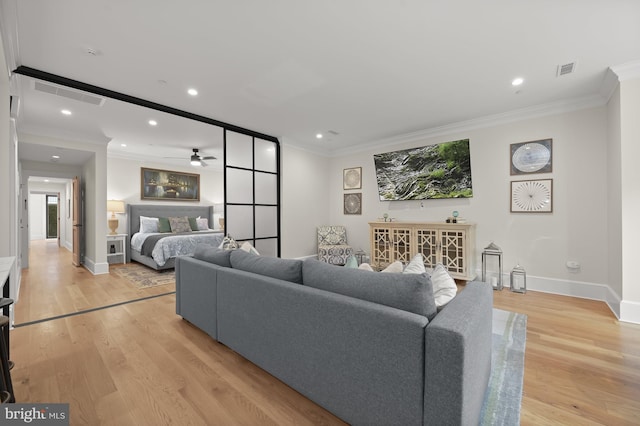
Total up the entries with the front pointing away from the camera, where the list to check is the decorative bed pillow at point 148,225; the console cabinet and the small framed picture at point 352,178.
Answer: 0

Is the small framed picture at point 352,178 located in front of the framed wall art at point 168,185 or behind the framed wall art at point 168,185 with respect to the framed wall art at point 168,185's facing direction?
in front

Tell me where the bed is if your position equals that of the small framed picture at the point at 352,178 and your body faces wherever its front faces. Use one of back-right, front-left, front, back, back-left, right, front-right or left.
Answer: front-right

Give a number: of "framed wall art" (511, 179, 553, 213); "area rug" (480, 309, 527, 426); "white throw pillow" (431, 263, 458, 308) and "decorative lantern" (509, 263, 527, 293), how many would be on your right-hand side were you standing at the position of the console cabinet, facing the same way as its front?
0

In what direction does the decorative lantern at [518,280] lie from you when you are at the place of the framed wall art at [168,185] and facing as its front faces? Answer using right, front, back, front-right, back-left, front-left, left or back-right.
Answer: front

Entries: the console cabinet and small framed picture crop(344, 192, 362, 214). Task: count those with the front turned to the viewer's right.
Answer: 0

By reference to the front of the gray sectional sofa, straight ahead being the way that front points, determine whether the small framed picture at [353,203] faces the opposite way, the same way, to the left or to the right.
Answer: the opposite way

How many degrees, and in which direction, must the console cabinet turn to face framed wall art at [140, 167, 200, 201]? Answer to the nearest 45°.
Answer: approximately 45° to its right

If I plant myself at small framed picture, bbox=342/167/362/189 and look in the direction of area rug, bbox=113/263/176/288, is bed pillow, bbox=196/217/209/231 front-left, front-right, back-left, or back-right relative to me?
front-right

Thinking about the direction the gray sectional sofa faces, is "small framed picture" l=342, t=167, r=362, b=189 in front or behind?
in front

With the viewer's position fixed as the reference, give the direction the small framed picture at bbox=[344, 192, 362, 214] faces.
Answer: facing the viewer and to the left of the viewer

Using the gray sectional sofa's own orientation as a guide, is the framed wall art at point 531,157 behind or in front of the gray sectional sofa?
in front

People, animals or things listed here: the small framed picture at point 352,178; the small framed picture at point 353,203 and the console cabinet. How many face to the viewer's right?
0

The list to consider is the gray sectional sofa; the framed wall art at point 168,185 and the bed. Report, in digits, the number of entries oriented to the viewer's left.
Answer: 0

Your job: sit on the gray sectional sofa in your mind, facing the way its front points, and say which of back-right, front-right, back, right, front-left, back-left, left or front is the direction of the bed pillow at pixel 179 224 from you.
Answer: left

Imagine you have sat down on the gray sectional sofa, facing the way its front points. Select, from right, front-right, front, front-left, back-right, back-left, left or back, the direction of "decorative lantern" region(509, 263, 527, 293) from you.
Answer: front

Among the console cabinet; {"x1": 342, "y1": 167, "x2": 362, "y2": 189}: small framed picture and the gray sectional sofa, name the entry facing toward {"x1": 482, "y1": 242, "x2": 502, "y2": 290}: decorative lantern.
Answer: the gray sectional sofa
